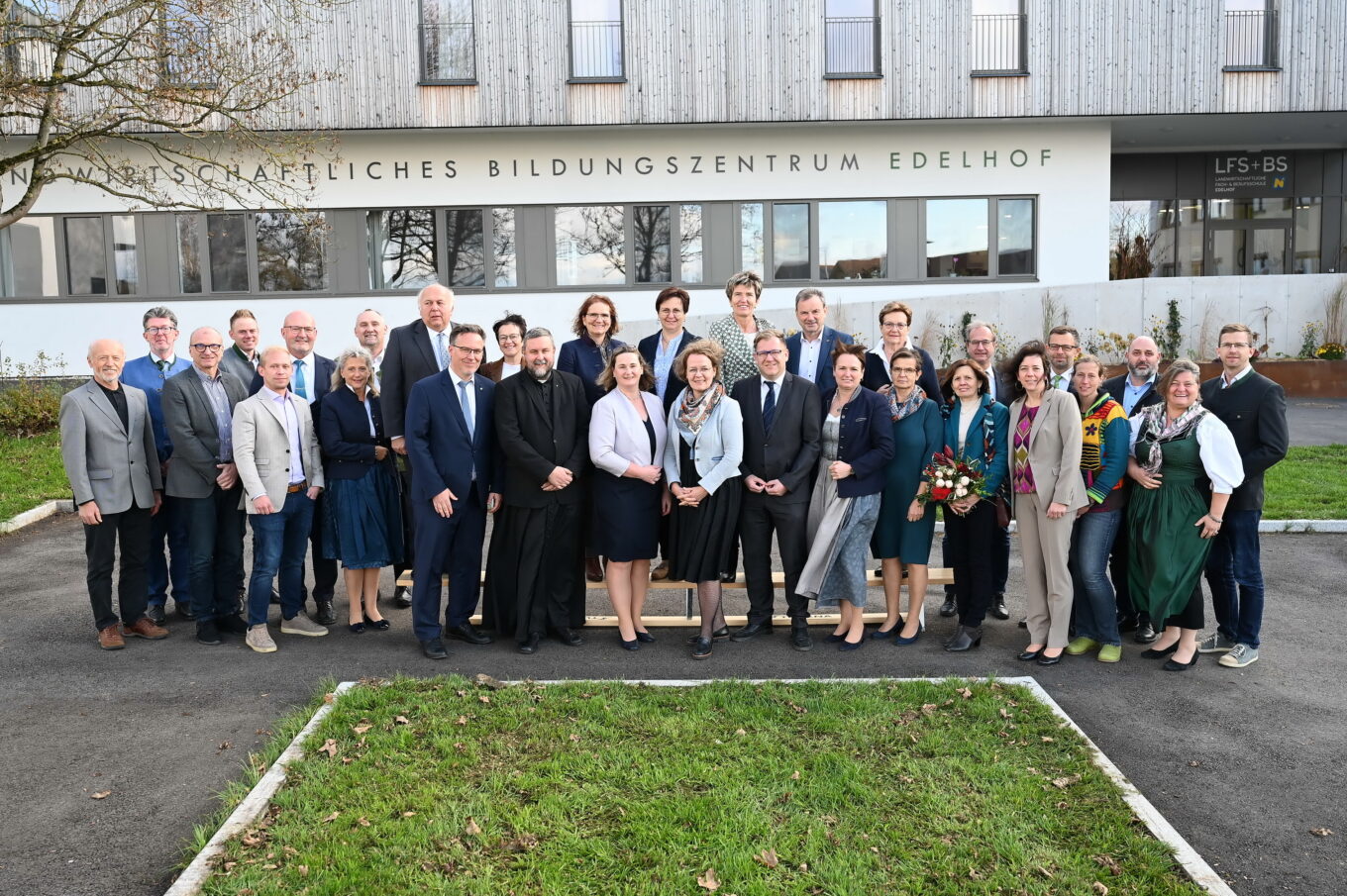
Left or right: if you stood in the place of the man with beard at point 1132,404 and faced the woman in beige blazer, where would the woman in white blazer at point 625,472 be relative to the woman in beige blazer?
right

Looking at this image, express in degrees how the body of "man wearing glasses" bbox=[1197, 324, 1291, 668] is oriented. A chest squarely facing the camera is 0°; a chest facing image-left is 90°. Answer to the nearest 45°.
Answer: approximately 45°

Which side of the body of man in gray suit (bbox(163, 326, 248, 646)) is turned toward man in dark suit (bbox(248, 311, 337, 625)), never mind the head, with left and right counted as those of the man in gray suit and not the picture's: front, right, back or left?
left

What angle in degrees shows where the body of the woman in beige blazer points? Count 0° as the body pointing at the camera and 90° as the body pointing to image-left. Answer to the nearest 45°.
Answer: approximately 45°

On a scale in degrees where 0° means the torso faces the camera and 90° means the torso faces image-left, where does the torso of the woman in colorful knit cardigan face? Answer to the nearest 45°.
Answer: approximately 45°

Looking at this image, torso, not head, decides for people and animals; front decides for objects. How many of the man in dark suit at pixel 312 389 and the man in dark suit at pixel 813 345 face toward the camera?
2

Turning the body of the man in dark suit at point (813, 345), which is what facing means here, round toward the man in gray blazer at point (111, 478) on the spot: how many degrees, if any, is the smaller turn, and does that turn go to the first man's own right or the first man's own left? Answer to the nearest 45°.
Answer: approximately 90° to the first man's own right
